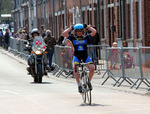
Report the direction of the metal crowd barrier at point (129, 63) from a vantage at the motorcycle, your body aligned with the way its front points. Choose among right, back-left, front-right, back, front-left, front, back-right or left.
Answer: front-left

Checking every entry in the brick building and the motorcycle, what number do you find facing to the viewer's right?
0

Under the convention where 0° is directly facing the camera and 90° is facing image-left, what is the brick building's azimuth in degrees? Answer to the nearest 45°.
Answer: approximately 45°

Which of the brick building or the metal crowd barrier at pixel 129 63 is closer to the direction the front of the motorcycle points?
the metal crowd barrier

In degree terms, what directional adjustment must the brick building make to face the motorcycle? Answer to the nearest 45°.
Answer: approximately 45° to its left

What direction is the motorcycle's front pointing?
toward the camera

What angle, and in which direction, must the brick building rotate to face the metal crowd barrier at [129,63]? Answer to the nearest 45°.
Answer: approximately 45° to its left

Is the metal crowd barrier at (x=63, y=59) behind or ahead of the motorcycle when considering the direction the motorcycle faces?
behind

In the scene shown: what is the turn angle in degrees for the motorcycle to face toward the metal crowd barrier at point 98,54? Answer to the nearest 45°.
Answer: approximately 135° to its left

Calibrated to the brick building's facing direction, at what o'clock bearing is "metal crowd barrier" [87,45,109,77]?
The metal crowd barrier is roughly at 11 o'clock from the brick building.
